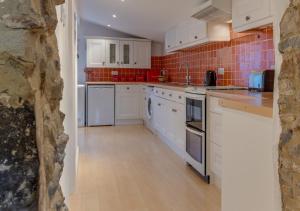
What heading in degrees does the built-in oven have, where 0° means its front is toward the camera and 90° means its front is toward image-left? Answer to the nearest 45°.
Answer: approximately 45°

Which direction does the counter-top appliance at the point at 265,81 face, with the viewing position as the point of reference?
facing the viewer and to the left of the viewer

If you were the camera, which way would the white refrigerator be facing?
facing the viewer

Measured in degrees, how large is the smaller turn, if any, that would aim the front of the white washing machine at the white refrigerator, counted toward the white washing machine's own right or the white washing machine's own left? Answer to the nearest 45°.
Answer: approximately 45° to the white washing machine's own right

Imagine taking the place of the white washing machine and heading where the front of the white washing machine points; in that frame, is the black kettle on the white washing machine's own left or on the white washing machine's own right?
on the white washing machine's own left

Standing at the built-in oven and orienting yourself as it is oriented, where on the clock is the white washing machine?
The white washing machine is roughly at 4 o'clock from the built-in oven.

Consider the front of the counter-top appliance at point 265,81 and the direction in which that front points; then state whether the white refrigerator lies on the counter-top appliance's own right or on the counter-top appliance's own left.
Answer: on the counter-top appliance's own right

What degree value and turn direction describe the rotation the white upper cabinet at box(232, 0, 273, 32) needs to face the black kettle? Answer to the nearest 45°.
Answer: approximately 135° to its right

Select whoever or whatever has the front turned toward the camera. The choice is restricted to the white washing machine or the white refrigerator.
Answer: the white refrigerator

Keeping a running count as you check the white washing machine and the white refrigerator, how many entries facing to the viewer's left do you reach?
1

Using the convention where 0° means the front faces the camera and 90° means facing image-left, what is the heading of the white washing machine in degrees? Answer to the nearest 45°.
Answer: approximately 90°

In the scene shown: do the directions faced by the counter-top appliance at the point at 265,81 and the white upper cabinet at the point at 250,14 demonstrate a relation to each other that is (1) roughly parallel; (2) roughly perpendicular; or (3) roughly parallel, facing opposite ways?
roughly parallel

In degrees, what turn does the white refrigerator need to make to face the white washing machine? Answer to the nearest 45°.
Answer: approximately 45° to its left

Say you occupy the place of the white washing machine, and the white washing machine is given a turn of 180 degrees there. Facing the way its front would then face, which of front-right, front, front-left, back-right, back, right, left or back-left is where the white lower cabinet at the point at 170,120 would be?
right
